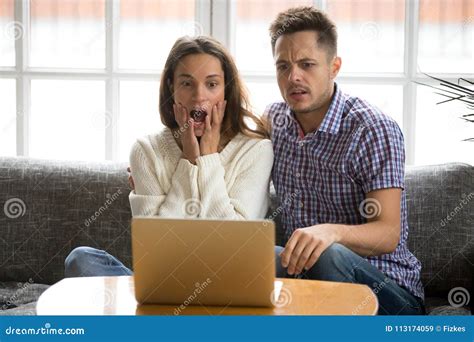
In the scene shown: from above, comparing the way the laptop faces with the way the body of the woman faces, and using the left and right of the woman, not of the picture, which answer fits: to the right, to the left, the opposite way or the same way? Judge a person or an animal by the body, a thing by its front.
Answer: the opposite way

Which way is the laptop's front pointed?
away from the camera

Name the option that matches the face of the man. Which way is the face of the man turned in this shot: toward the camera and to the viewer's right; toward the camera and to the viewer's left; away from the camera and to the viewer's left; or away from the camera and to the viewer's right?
toward the camera and to the viewer's left

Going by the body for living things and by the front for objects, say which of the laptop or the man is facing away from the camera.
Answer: the laptop

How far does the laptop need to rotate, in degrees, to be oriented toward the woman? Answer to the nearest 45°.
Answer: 0° — it already faces them

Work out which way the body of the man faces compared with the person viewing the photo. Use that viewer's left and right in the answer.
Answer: facing the viewer and to the left of the viewer

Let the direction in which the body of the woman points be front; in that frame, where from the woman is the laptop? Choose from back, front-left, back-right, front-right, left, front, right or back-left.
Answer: front

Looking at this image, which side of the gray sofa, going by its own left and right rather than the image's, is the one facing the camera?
front
